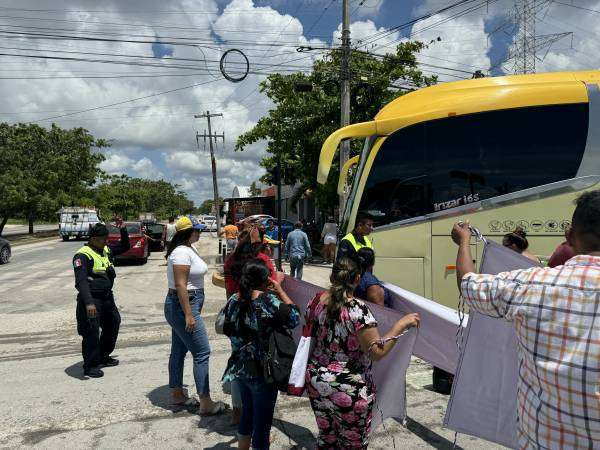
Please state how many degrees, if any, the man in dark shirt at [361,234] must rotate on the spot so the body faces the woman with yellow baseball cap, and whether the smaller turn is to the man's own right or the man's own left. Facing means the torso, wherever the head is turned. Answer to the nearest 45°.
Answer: approximately 90° to the man's own right

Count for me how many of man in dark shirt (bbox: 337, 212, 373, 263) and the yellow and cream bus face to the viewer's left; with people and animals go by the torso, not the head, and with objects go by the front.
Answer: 1

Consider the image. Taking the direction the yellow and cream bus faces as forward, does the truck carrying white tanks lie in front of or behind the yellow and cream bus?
in front

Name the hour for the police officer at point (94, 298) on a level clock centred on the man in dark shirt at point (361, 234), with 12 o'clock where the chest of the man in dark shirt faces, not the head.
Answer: The police officer is roughly at 4 o'clock from the man in dark shirt.

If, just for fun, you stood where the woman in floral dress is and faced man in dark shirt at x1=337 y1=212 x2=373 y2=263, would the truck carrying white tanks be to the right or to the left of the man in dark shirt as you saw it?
left

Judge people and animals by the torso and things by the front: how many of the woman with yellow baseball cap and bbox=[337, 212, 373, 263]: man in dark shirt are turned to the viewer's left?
0

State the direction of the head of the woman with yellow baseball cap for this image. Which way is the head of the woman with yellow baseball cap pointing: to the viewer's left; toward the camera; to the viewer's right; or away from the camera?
to the viewer's right

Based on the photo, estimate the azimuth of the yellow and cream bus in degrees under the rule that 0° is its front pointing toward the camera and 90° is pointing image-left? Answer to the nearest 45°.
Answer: approximately 90°

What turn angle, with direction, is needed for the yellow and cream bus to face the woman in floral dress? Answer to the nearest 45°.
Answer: approximately 90° to its left

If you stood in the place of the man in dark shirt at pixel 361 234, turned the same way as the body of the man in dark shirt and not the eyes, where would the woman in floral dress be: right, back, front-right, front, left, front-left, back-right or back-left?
front-right
